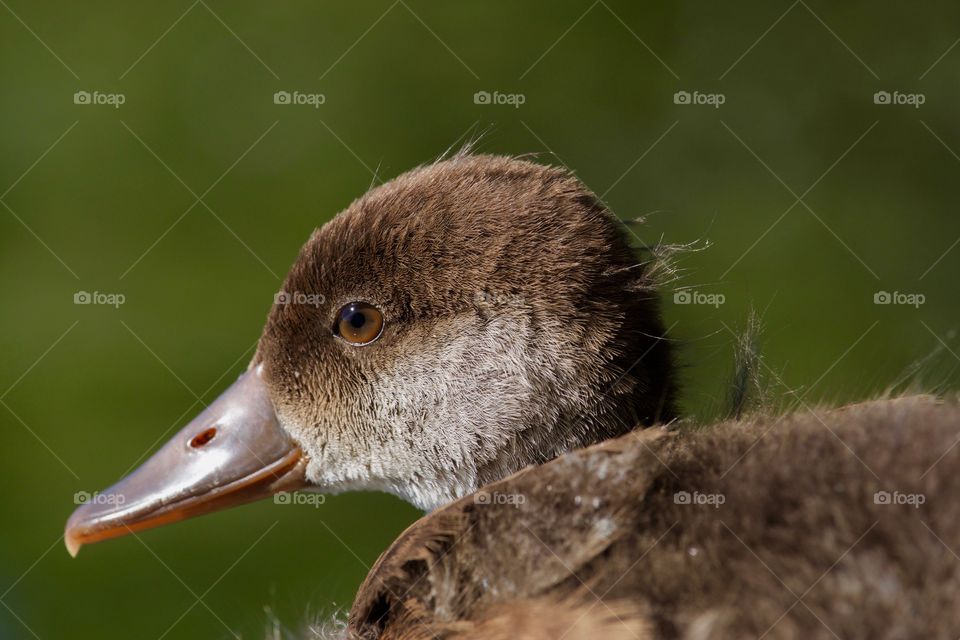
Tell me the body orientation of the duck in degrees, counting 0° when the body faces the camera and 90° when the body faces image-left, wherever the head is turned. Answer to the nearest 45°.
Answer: approximately 90°
